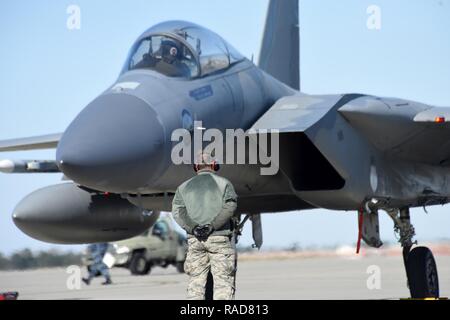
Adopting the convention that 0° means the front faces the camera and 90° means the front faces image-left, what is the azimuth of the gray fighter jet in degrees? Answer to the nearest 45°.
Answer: approximately 45°

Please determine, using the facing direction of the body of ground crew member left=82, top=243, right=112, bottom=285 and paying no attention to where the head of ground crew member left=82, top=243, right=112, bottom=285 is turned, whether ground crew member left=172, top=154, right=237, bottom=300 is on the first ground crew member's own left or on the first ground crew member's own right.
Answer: on the first ground crew member's own left

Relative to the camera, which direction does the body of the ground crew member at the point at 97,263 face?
to the viewer's left

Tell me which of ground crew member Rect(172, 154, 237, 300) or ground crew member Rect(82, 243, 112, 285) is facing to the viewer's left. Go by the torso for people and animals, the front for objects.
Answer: ground crew member Rect(82, 243, 112, 285)

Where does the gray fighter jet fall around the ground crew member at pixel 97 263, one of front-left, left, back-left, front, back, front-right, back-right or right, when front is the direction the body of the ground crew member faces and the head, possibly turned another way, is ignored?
left

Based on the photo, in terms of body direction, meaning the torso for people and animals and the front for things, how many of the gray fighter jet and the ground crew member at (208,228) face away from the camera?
1

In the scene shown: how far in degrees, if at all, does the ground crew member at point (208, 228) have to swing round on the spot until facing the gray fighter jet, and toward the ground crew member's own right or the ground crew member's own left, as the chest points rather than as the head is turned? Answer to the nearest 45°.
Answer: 0° — they already face it

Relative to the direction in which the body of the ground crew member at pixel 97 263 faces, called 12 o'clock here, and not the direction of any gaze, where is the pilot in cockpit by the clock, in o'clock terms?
The pilot in cockpit is roughly at 9 o'clock from the ground crew member.

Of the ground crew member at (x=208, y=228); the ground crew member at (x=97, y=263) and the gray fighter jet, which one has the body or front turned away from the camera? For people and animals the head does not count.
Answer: the ground crew member at (x=208, y=228)

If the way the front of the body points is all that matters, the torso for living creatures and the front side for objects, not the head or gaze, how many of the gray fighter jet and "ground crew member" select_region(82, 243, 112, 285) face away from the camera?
0

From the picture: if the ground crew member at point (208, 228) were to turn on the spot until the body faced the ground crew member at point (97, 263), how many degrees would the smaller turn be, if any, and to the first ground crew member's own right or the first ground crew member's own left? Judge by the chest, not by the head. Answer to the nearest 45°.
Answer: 0° — they already face them

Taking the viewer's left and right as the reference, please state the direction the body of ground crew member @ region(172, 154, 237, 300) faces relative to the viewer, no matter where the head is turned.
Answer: facing away from the viewer

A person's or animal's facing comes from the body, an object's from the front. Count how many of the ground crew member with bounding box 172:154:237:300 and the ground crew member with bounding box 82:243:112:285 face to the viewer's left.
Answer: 1
